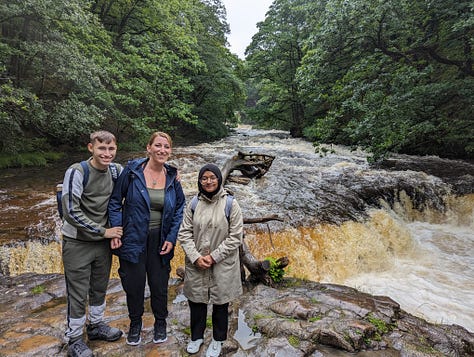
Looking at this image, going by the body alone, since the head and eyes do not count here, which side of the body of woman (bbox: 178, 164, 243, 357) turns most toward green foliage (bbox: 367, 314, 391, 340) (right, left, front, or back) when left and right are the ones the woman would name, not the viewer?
left

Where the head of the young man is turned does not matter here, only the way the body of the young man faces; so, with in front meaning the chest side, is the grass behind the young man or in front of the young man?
behind

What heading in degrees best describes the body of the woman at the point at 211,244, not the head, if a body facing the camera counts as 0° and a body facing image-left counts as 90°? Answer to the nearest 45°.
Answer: approximately 0°

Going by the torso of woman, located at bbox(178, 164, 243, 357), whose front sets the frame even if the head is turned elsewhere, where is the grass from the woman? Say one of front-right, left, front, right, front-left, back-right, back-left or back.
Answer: back-right

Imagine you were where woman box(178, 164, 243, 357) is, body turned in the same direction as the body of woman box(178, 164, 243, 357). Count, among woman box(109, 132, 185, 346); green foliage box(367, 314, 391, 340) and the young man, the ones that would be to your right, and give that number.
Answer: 2

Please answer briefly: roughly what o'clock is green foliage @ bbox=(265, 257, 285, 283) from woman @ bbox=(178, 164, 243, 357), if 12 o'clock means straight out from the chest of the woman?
The green foliage is roughly at 7 o'clock from the woman.

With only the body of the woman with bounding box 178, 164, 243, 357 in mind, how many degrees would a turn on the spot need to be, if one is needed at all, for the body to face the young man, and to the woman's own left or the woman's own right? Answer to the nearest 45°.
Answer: approximately 90° to the woman's own right

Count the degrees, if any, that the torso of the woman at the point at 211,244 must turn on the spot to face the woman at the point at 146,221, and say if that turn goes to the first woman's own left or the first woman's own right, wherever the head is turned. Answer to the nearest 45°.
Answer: approximately 90° to the first woman's own right
